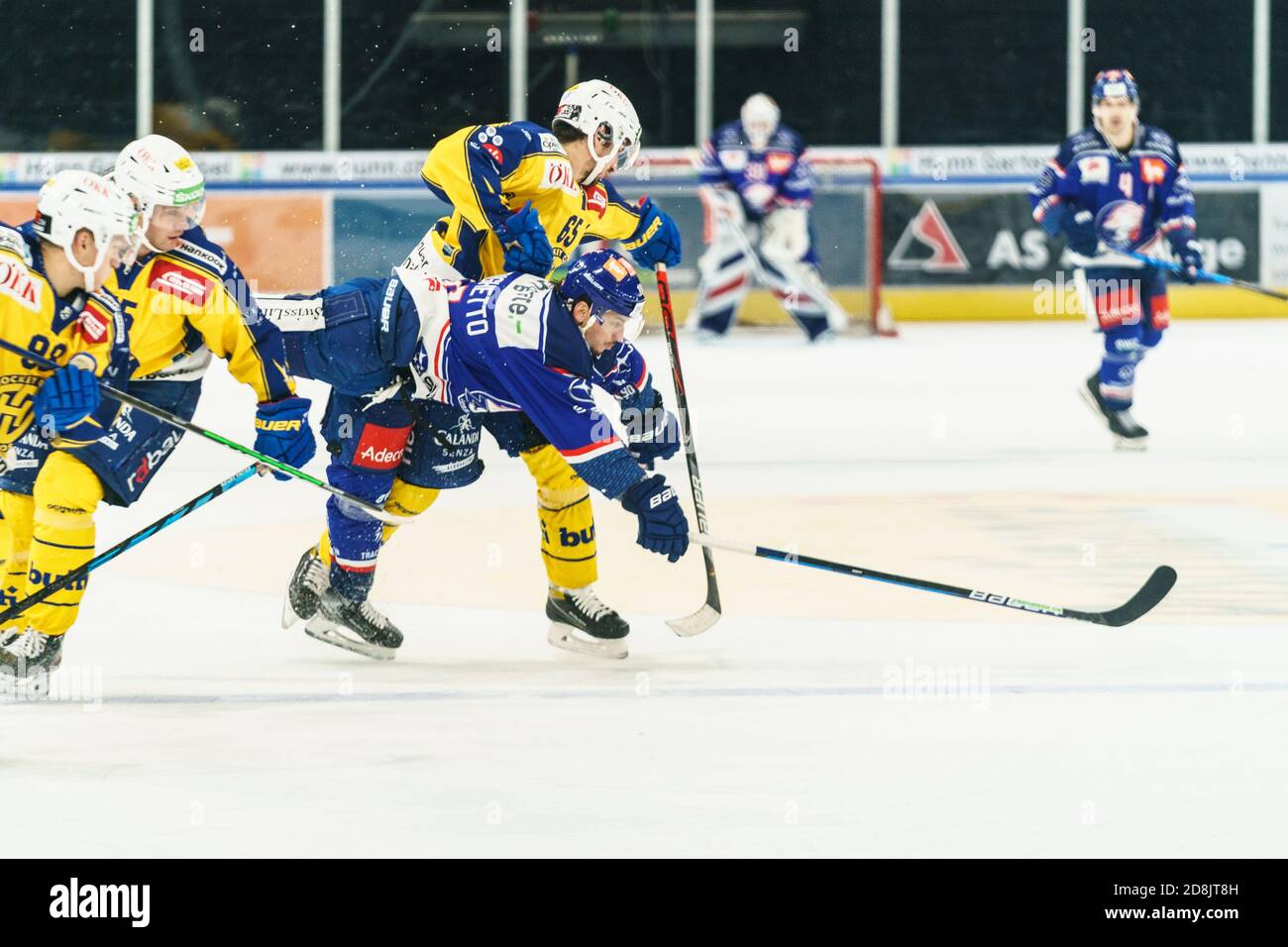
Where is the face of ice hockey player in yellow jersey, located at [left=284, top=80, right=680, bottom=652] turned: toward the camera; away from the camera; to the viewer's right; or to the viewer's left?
to the viewer's right

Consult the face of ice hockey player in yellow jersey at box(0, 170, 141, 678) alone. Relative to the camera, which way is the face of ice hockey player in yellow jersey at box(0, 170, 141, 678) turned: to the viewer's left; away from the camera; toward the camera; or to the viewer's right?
to the viewer's right

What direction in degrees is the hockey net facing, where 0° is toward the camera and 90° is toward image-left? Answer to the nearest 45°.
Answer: approximately 0°

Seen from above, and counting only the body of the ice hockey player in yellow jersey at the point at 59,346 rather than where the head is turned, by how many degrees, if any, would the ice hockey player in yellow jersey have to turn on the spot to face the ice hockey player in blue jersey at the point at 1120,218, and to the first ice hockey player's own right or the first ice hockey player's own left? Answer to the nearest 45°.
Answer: approximately 90° to the first ice hockey player's own left
